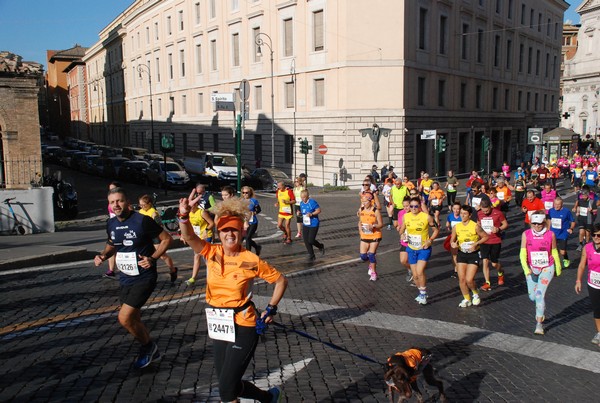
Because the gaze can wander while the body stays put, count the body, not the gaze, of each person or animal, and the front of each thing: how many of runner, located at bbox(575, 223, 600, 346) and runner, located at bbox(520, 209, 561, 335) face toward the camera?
2

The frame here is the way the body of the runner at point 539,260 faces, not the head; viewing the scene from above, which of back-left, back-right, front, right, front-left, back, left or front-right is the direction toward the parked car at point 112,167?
back-right

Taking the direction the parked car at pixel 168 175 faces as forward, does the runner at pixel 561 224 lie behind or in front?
in front

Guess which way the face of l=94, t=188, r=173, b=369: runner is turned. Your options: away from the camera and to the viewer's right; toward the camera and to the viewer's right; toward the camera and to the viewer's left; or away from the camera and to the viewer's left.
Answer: toward the camera and to the viewer's left

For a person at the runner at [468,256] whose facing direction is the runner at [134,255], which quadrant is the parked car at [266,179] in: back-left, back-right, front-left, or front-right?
back-right

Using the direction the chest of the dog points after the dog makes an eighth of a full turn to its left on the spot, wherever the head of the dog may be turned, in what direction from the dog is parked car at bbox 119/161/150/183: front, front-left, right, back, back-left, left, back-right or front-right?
back-right

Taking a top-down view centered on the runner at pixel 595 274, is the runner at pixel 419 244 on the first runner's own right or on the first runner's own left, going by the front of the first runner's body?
on the first runner's own right

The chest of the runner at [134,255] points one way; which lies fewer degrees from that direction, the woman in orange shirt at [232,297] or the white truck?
the woman in orange shirt
